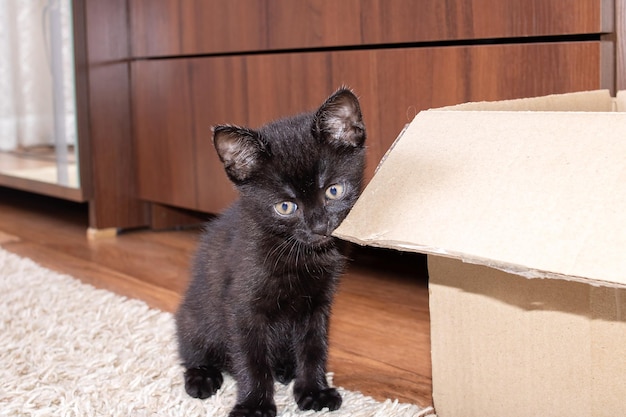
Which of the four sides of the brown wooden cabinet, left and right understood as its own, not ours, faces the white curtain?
right

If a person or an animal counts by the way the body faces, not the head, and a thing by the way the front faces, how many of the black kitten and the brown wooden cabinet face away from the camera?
0

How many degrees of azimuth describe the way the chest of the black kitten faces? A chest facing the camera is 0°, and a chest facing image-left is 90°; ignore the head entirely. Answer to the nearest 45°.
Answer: approximately 315°

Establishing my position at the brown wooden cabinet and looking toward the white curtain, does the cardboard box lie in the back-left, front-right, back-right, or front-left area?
back-left

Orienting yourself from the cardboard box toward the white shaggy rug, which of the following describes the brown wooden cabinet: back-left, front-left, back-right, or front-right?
front-right

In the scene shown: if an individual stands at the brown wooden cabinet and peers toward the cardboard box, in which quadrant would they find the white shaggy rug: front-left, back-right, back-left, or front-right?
front-right

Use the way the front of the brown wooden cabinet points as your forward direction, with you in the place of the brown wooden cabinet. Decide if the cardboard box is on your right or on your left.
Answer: on your left

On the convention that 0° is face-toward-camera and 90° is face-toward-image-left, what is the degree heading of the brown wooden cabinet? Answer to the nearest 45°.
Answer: approximately 45°
